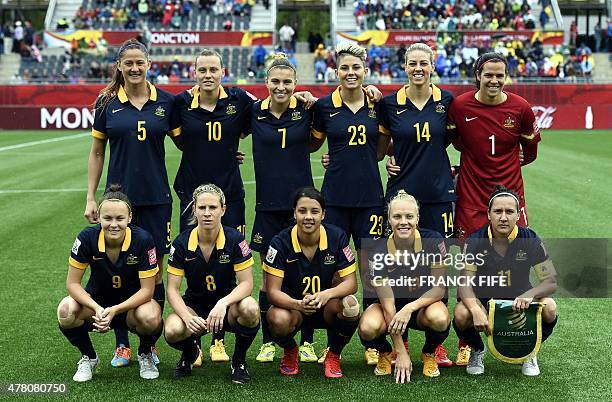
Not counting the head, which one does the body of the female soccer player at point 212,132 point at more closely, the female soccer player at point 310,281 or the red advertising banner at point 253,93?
the female soccer player

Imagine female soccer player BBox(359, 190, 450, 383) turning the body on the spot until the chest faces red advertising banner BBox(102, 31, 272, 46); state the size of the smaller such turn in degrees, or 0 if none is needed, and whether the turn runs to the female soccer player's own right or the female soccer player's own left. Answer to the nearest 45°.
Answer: approximately 180°

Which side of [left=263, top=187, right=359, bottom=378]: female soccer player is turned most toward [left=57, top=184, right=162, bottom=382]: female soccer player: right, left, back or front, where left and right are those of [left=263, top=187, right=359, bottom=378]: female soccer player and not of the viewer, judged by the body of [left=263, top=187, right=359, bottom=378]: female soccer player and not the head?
right

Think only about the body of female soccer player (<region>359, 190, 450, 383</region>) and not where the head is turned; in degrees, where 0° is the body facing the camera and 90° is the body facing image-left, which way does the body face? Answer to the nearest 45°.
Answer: approximately 0°

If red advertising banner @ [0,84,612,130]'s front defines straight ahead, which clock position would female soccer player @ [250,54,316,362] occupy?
The female soccer player is roughly at 12 o'clock from the red advertising banner.

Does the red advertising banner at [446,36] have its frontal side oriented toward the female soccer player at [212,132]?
yes

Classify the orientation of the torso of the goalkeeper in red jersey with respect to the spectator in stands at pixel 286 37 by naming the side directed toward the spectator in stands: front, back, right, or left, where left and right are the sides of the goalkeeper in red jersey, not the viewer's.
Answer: back

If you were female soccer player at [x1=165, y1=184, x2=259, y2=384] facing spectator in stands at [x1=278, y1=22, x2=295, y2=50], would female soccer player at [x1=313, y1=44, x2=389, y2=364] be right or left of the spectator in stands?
right

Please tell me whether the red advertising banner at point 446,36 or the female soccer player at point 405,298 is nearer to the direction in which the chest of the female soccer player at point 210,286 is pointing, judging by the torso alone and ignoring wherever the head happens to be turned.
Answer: the female soccer player
